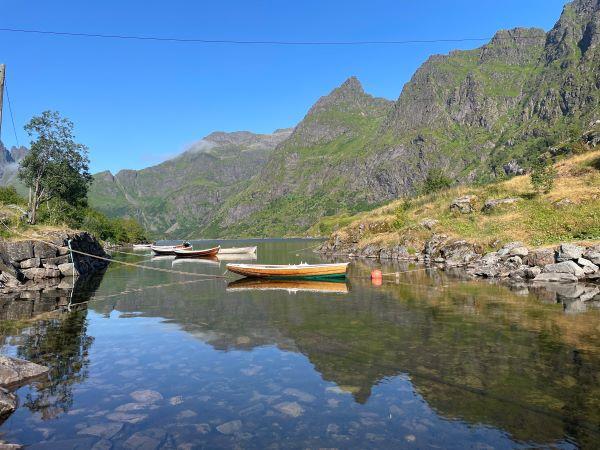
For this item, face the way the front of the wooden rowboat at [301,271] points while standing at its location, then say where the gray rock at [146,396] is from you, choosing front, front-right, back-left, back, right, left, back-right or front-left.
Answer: left

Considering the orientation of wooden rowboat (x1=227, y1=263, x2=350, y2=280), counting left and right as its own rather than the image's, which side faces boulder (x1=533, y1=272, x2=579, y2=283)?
back

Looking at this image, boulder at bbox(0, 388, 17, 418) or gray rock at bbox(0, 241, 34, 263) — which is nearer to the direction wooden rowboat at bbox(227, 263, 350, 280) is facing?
the gray rock

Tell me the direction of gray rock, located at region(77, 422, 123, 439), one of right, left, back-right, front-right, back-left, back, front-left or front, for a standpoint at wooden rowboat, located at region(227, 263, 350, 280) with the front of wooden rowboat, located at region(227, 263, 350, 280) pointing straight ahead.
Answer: left

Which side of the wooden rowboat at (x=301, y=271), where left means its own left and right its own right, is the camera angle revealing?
left

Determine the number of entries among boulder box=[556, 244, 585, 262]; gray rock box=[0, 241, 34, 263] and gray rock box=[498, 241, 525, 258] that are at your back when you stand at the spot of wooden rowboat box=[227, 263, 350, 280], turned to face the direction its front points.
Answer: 2

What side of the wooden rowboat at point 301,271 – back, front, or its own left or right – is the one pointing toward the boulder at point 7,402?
left

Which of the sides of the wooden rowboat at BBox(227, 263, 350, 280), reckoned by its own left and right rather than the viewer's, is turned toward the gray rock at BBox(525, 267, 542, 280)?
back

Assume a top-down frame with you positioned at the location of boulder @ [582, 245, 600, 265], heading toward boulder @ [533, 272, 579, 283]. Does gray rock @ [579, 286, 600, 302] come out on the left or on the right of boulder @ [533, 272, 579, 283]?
left

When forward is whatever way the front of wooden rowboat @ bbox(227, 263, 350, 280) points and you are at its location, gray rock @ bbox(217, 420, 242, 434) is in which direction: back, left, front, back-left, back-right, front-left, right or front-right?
left

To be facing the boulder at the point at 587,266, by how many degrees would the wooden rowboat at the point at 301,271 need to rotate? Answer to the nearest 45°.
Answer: approximately 180°

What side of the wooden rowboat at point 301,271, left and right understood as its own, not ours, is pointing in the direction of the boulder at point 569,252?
back

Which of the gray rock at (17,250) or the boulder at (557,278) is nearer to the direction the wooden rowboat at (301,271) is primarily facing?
the gray rock

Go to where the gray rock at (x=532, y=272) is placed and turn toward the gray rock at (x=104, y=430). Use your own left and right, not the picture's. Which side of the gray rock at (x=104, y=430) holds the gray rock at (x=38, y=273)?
right

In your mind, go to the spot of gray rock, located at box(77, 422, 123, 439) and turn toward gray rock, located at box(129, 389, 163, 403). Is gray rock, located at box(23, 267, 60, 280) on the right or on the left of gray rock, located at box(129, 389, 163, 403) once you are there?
left

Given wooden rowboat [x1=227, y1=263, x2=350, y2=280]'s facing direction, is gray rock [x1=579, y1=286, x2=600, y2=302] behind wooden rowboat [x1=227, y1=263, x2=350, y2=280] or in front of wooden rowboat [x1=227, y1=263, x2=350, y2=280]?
behind
